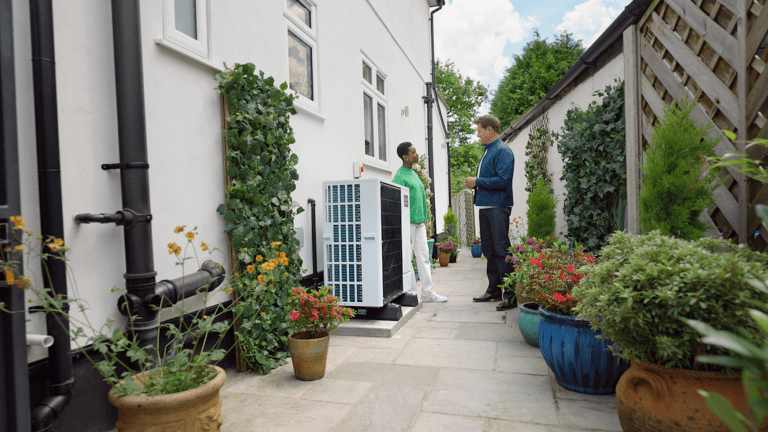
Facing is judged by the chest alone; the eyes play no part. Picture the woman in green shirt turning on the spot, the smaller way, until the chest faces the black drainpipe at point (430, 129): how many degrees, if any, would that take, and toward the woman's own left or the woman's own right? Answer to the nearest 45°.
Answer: approximately 90° to the woman's own left

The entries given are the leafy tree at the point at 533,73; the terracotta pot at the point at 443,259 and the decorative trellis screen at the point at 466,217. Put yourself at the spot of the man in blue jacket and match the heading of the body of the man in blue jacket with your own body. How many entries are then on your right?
3

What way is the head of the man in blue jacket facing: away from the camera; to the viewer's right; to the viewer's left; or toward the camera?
to the viewer's left

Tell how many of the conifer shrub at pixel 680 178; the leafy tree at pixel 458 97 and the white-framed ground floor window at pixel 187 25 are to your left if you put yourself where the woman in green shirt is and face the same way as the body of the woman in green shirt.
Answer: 1

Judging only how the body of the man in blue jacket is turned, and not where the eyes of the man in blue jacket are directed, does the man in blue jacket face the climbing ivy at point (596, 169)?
no

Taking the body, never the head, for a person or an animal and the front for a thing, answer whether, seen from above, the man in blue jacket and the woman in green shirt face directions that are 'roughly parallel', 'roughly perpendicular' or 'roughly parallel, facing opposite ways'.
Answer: roughly parallel, facing opposite ways

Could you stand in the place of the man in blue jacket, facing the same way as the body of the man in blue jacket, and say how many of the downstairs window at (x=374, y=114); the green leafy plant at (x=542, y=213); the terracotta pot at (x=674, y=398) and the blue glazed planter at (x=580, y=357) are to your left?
2

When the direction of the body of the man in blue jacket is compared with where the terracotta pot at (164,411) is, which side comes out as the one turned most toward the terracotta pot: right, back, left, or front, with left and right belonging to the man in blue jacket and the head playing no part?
left

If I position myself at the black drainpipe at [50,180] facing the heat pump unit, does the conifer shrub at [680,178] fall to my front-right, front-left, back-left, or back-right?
front-right

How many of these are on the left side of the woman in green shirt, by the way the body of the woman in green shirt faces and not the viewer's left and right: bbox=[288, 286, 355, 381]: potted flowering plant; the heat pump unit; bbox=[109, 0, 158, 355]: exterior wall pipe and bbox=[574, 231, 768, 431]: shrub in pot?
0

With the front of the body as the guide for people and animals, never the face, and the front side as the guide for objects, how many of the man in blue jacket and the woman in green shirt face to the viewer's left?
1

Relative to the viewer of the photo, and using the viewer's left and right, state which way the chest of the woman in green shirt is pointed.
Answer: facing to the right of the viewer

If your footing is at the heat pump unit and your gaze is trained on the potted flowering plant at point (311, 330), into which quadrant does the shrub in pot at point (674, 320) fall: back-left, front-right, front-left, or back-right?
front-left

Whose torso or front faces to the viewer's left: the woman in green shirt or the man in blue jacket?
the man in blue jacket

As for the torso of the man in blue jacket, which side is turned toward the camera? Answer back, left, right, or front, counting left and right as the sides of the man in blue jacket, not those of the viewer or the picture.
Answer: left

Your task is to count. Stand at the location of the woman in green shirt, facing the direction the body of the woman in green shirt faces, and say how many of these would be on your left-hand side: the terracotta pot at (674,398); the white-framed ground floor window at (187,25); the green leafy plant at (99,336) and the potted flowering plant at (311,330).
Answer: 0

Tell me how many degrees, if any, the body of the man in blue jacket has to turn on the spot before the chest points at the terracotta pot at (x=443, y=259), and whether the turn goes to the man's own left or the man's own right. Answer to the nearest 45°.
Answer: approximately 90° to the man's own right

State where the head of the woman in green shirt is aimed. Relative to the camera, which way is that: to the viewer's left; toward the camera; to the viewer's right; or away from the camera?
to the viewer's right

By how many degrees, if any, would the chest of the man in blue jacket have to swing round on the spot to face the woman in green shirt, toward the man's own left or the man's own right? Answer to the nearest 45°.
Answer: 0° — they already face them

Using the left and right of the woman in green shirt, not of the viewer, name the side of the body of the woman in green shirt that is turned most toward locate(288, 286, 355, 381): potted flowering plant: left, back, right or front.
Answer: right
